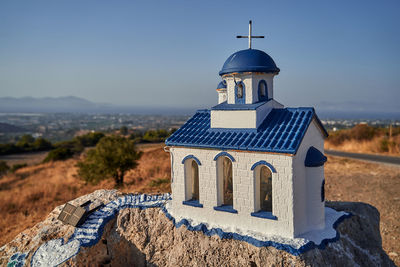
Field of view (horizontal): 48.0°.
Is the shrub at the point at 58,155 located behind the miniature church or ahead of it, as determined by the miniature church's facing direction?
ahead

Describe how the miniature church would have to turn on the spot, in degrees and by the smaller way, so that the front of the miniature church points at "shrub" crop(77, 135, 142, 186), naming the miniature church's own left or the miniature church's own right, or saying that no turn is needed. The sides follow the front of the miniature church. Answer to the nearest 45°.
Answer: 0° — it already faces it

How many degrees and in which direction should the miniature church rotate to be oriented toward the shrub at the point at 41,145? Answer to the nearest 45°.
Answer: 0° — it already faces it

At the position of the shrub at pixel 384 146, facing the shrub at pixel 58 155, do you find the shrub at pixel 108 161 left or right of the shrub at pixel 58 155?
left

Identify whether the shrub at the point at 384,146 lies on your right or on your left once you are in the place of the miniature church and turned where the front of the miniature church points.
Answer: on your right

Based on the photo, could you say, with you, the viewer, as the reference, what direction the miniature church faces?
facing away from the viewer and to the left of the viewer
